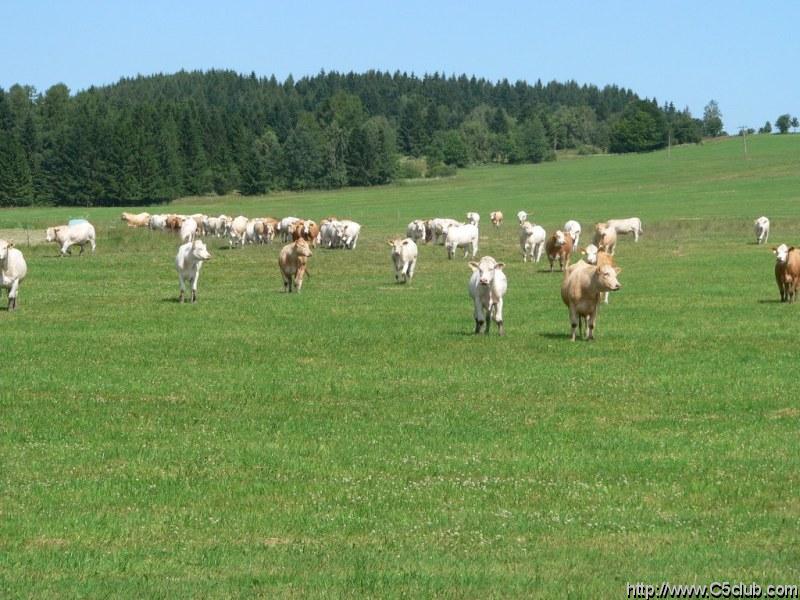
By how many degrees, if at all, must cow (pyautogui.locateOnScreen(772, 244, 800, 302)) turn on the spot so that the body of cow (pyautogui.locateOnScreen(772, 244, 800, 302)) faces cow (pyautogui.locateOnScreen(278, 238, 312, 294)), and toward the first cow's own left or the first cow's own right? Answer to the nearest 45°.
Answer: approximately 45° to the first cow's own right

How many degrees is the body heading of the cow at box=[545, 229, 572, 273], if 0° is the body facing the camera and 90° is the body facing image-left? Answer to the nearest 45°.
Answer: approximately 0°

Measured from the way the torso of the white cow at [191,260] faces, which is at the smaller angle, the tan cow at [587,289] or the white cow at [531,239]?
the tan cow

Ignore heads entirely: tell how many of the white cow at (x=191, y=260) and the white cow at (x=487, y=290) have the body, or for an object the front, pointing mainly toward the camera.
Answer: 2

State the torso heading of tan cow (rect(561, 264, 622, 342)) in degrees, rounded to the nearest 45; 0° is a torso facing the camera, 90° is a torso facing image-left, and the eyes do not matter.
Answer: approximately 315°

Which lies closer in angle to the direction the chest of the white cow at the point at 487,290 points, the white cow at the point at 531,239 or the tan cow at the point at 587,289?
the tan cow

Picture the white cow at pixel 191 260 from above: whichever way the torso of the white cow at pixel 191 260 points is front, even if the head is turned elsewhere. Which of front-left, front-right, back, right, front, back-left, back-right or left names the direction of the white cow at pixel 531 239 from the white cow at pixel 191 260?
back-left
